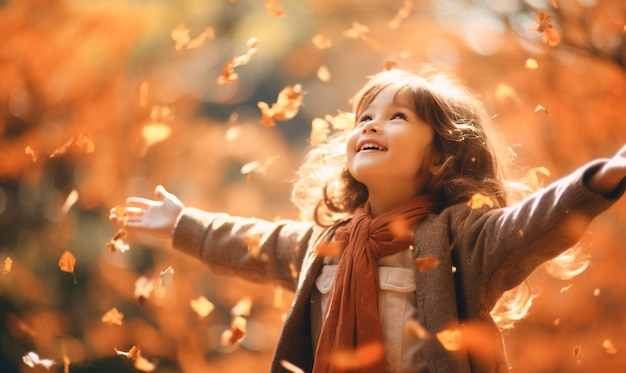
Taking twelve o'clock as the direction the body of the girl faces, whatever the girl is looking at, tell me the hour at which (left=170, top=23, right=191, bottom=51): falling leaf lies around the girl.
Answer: The falling leaf is roughly at 4 o'clock from the girl.

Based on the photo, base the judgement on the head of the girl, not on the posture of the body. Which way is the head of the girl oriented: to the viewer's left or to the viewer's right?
to the viewer's left

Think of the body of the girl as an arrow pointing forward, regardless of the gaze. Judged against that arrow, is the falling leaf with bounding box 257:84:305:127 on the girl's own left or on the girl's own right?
on the girl's own right

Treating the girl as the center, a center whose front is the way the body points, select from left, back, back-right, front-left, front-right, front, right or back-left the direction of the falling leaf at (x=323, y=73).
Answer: back-right

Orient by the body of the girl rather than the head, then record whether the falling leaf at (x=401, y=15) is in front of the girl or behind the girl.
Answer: behind

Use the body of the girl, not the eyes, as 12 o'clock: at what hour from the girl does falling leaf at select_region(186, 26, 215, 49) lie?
The falling leaf is roughly at 4 o'clock from the girl.

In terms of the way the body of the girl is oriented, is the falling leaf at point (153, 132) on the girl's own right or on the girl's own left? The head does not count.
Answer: on the girl's own right

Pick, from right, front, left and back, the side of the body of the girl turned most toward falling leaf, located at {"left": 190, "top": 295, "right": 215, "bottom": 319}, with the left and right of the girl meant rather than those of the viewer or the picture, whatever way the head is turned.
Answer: right

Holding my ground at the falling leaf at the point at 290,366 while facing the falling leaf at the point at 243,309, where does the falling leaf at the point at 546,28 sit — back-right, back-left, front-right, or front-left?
front-right

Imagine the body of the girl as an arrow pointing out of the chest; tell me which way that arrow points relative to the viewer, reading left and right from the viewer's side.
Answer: facing the viewer and to the left of the viewer

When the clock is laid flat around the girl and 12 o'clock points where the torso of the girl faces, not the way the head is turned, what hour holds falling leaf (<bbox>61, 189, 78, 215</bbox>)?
The falling leaf is roughly at 3 o'clock from the girl.

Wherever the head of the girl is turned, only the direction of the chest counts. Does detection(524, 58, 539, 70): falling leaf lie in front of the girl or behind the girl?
behind

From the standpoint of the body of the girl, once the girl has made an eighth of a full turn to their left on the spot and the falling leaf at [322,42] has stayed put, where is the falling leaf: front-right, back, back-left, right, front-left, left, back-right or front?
back
